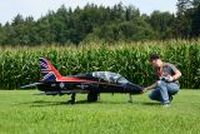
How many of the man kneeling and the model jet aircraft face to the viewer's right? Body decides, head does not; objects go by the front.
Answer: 1

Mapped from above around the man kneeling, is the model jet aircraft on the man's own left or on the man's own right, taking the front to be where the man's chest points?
on the man's own right

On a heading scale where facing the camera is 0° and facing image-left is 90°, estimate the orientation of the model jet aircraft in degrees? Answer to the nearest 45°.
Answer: approximately 270°

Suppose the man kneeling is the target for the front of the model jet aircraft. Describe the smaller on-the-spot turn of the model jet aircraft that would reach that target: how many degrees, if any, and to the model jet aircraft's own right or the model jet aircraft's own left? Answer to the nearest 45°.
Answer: approximately 45° to the model jet aircraft's own right

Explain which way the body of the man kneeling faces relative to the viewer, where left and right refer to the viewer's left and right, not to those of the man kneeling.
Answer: facing the viewer and to the left of the viewer
